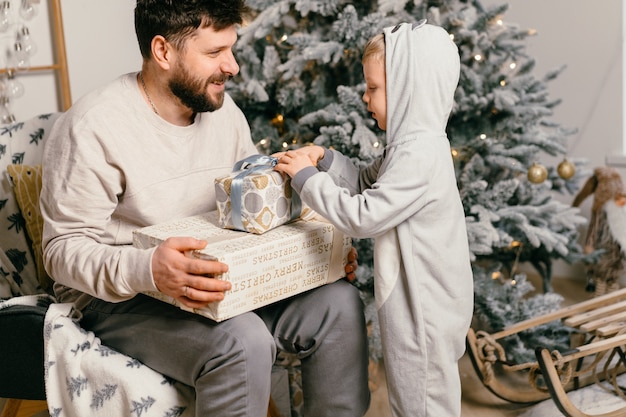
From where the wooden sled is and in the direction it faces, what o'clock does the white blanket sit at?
The white blanket is roughly at 12 o'clock from the wooden sled.

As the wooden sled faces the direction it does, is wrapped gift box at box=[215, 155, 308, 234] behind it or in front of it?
in front

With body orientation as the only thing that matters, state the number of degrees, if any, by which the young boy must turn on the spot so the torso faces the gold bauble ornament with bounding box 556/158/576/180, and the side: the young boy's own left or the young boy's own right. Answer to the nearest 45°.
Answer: approximately 135° to the young boy's own right

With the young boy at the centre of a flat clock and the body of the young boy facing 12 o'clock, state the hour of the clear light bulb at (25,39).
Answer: The clear light bulb is roughly at 1 o'clock from the young boy.

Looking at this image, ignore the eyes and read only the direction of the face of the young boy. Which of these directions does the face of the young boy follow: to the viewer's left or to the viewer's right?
to the viewer's left

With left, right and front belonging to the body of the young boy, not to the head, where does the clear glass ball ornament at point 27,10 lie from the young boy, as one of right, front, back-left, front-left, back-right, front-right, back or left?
front-right

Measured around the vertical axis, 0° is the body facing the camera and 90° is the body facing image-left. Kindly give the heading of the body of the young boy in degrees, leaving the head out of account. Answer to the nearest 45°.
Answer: approximately 90°

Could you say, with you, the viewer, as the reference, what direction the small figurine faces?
facing the viewer and to the right of the viewer

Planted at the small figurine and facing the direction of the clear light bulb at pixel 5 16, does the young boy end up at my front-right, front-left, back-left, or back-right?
front-left

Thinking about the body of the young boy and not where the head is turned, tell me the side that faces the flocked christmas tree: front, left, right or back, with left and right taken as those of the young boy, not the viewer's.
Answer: right

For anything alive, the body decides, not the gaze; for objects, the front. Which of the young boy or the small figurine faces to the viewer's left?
the young boy

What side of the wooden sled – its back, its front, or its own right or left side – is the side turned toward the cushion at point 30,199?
front

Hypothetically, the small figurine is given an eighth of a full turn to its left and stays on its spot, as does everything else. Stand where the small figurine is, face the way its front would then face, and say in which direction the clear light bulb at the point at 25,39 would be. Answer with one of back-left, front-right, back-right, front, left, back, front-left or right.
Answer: back-right

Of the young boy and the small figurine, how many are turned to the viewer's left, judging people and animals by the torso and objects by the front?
1

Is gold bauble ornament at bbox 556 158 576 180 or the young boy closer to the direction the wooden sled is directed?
the young boy

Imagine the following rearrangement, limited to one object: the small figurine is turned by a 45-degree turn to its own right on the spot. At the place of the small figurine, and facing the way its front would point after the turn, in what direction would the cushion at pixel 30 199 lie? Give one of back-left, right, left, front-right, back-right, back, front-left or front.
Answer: front-right

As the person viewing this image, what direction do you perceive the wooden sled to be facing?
facing the viewer and to the left of the viewer

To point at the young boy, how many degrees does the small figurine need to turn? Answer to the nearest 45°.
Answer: approximately 45° to its right

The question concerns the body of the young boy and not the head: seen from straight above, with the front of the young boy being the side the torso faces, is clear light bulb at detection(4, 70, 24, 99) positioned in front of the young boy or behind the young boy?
in front

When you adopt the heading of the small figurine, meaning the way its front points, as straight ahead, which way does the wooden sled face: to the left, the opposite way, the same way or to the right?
to the right
